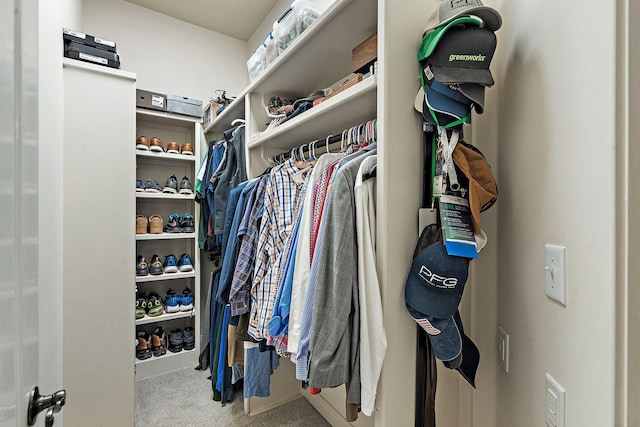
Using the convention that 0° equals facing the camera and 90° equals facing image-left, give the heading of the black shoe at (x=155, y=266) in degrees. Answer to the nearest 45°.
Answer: approximately 0°

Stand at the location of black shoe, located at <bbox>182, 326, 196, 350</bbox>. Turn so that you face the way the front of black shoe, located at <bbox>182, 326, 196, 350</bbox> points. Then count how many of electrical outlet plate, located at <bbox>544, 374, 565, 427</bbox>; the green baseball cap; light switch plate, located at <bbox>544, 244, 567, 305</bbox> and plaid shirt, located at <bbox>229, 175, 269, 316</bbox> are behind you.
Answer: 0

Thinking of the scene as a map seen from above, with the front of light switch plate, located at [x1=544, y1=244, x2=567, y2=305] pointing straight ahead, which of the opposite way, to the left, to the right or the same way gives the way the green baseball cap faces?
the same way

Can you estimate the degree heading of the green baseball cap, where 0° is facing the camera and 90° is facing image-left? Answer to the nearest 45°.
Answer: approximately 45°

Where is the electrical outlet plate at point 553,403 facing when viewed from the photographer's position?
facing the viewer and to the left of the viewer

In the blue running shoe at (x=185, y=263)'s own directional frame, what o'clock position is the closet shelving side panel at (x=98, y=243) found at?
The closet shelving side panel is roughly at 1 o'clock from the blue running shoe.

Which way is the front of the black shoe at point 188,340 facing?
toward the camera

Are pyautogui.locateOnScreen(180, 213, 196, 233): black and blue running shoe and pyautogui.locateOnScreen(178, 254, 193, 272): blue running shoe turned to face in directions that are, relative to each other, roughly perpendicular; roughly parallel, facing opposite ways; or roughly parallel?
roughly parallel

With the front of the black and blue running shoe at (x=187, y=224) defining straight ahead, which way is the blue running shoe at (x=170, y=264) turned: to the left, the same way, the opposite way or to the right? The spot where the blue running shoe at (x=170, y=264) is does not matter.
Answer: the same way

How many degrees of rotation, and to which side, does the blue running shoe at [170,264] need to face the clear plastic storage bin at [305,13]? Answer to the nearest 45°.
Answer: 0° — it already faces it

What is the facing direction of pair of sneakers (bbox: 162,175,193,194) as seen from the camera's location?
facing the viewer
